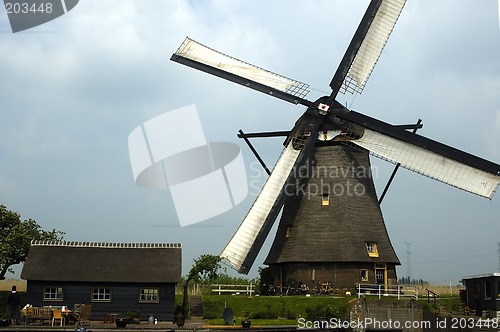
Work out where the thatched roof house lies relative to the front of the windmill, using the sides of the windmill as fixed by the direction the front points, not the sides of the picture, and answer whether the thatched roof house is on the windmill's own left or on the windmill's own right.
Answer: on the windmill's own right

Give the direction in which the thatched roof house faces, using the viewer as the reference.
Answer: facing the viewer

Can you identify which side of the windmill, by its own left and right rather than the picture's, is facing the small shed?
left

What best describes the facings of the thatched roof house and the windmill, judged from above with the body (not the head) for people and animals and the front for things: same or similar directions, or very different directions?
same or similar directions

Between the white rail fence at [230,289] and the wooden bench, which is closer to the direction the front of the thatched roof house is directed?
the wooden bench

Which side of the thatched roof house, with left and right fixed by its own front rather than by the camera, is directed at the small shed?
left

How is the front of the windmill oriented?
toward the camera

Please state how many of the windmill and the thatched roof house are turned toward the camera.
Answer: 2

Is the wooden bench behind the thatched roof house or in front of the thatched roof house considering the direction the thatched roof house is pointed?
in front

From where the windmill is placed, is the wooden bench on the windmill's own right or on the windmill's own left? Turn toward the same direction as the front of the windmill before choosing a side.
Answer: on the windmill's own right

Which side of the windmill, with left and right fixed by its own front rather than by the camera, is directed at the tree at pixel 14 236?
right
